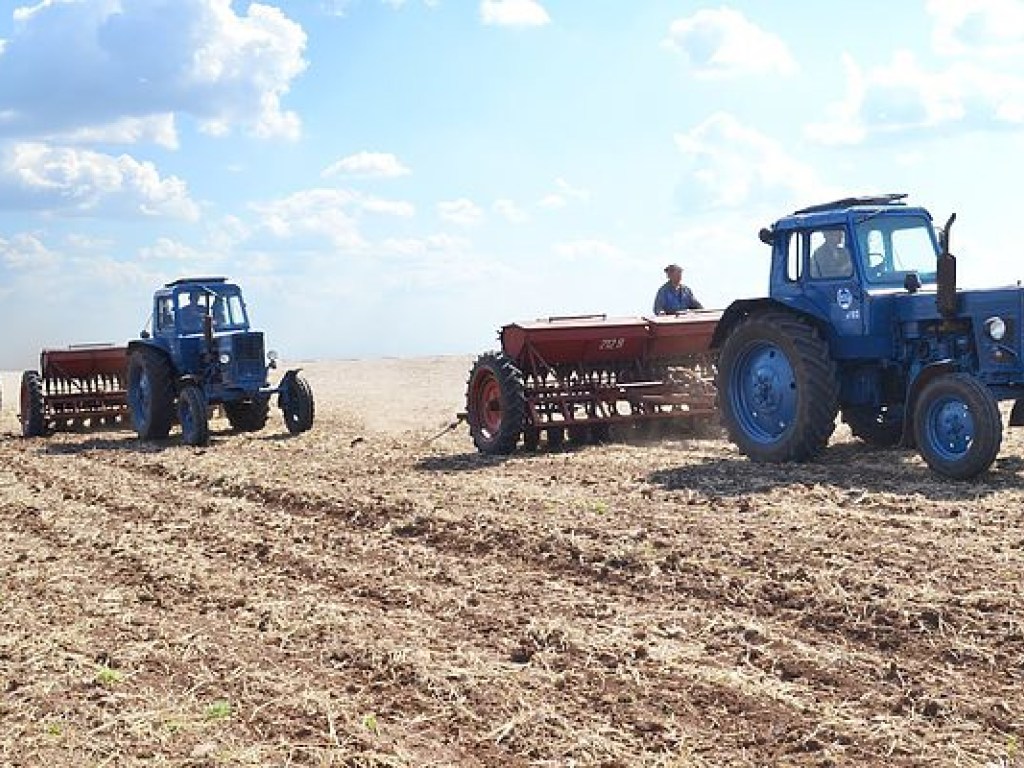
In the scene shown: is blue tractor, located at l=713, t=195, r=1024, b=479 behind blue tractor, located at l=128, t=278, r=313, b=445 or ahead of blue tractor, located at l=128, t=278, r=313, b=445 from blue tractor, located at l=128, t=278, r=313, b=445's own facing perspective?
ahead

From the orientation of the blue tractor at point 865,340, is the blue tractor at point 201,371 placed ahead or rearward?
rearward

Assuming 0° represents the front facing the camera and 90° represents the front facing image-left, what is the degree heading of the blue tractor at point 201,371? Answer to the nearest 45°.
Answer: approximately 315°

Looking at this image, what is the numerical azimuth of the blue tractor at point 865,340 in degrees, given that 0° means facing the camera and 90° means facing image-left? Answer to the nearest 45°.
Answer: approximately 315°
